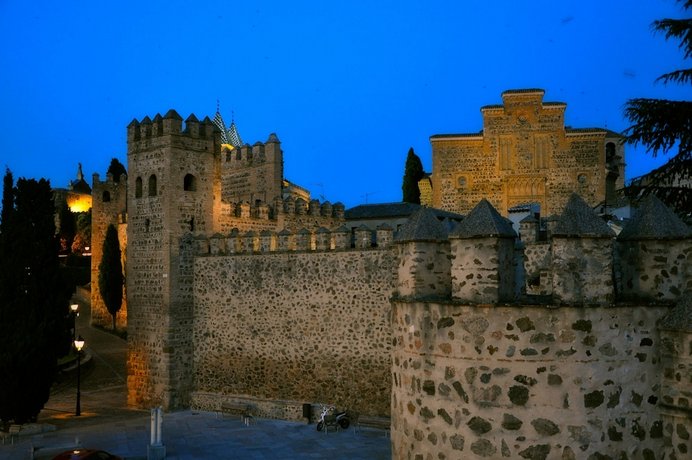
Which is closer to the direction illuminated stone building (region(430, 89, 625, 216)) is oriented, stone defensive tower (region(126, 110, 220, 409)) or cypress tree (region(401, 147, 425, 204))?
the stone defensive tower

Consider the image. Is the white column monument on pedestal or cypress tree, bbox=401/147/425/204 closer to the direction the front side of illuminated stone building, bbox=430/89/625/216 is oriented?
the white column monument on pedestal

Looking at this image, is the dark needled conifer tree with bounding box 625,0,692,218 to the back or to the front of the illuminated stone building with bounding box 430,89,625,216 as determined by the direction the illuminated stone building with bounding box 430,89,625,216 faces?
to the front

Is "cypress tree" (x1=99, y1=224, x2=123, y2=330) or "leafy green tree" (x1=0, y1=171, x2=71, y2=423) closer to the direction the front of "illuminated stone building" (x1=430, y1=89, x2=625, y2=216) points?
the leafy green tree

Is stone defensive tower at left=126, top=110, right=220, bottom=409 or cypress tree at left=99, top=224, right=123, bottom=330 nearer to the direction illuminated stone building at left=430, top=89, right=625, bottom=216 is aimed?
the stone defensive tower

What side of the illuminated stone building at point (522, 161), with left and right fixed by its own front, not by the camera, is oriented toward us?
front

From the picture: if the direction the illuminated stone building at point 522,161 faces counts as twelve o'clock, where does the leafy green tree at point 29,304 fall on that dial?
The leafy green tree is roughly at 1 o'clock from the illuminated stone building.

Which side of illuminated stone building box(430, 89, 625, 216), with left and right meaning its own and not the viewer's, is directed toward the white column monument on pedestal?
front

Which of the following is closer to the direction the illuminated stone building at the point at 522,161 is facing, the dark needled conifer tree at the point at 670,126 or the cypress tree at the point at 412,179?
the dark needled conifer tree

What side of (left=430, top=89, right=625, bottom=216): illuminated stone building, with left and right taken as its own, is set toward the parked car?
front

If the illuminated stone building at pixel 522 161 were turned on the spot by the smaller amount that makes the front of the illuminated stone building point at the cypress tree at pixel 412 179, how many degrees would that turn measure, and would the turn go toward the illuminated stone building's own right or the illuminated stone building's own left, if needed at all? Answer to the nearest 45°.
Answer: approximately 135° to the illuminated stone building's own right

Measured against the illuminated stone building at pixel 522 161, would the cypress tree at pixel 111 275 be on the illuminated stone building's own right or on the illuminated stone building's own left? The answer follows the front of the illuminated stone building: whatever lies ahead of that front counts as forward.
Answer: on the illuminated stone building's own right
